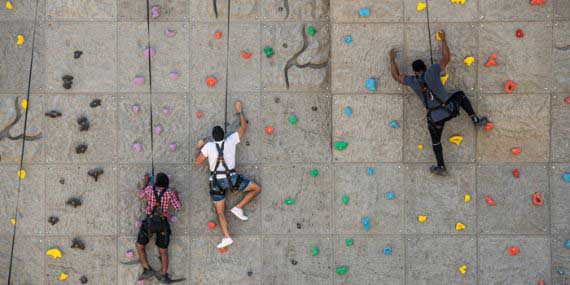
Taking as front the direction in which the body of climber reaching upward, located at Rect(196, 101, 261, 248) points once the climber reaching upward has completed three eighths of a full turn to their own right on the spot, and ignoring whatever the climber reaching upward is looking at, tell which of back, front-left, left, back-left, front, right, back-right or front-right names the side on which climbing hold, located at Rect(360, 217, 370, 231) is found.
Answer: front-left

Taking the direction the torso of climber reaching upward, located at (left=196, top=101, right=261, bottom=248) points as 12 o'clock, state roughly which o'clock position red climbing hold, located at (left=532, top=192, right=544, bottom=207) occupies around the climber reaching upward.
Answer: The red climbing hold is roughly at 3 o'clock from the climber reaching upward.

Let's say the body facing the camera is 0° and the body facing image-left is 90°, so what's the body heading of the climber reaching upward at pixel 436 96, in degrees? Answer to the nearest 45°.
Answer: approximately 180°

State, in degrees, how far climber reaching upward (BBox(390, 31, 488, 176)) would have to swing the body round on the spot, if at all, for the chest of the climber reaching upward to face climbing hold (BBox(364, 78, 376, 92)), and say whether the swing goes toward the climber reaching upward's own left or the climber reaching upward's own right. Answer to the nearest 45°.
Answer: approximately 90° to the climber reaching upward's own left

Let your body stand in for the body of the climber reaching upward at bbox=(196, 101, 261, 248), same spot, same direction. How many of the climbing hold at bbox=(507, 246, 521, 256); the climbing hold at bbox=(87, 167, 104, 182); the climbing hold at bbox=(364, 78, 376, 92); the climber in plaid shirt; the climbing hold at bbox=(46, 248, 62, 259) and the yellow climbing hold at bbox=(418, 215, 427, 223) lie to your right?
3

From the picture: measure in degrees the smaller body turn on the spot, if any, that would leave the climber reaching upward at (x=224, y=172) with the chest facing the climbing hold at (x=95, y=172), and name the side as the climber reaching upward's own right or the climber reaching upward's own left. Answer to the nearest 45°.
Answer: approximately 90° to the climber reaching upward's own left

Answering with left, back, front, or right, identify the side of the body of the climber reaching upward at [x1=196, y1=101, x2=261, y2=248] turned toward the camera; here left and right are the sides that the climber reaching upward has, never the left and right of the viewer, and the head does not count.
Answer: back

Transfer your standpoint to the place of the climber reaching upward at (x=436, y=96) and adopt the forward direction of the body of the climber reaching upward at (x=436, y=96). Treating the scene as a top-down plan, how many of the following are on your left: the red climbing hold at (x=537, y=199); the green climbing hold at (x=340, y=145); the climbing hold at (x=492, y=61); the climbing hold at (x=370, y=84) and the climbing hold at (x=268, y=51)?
3

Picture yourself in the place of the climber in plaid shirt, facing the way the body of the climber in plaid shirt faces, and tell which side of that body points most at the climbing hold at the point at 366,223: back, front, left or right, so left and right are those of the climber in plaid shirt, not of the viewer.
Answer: right

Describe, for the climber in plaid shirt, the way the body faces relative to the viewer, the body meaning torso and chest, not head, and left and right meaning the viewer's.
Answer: facing away from the viewer

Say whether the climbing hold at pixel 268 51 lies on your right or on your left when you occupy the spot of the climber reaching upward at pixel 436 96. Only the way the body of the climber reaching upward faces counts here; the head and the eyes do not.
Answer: on your left

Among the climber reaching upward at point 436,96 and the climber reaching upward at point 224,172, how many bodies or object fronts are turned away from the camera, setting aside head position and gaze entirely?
2
